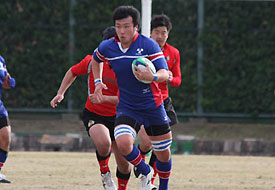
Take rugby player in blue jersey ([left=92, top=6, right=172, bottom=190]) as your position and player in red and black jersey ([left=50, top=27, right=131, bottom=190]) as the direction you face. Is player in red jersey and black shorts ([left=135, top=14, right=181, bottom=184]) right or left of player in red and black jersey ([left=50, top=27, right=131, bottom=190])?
right

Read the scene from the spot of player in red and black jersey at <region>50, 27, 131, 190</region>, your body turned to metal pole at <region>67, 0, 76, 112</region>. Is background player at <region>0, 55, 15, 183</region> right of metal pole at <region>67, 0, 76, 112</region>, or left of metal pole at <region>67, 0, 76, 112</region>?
left

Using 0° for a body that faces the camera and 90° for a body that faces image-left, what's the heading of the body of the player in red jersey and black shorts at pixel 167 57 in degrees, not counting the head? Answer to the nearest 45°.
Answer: approximately 45°

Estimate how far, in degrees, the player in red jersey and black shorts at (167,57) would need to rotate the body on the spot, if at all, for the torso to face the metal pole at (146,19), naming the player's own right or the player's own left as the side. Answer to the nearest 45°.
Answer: approximately 135° to the player's own right

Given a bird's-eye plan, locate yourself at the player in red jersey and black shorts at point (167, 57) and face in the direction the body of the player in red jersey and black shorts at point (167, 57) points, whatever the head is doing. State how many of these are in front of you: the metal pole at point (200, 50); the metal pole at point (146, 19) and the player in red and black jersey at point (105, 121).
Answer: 1

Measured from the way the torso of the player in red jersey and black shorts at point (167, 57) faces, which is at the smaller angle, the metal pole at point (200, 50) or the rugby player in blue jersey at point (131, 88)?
the rugby player in blue jersey

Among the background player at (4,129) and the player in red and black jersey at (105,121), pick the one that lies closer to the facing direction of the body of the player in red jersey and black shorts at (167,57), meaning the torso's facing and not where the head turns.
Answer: the player in red and black jersey

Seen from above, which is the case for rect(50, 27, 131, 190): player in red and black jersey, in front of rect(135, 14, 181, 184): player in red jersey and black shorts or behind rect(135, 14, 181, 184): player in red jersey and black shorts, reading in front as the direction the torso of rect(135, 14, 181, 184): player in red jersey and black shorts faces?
in front

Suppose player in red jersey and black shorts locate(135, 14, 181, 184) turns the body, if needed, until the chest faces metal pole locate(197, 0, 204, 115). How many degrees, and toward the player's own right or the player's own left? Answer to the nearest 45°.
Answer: approximately 135° to the player's own right

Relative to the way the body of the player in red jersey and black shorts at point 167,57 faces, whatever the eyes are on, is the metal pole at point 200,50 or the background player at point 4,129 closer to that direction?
the background player
